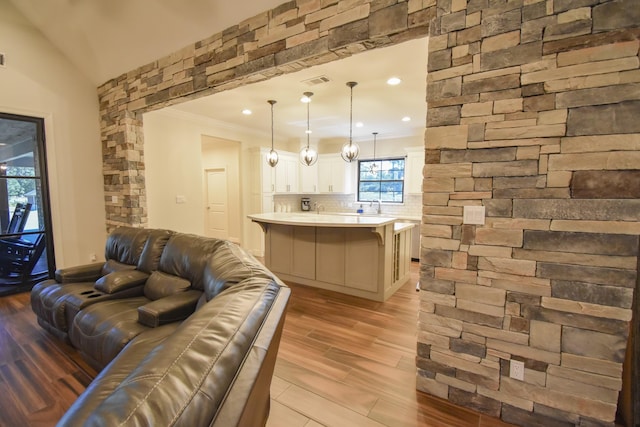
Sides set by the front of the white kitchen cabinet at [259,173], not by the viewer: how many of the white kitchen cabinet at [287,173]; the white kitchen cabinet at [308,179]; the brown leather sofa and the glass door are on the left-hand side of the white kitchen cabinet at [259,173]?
2

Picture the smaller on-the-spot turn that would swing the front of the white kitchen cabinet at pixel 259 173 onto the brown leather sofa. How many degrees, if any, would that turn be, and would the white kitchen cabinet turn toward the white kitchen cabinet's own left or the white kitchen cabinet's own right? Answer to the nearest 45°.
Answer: approximately 45° to the white kitchen cabinet's own right

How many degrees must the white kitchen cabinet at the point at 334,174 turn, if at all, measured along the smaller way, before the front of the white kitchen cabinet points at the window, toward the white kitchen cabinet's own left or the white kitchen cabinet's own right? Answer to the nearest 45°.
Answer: approximately 135° to the white kitchen cabinet's own left

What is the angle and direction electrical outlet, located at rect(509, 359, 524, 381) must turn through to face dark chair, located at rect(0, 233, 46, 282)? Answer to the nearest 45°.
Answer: approximately 45° to its right

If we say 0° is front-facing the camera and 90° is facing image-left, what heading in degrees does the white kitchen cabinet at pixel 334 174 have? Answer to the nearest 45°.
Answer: approximately 45°

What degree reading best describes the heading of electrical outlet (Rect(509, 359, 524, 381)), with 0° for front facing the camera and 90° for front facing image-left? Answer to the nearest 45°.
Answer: approximately 45°

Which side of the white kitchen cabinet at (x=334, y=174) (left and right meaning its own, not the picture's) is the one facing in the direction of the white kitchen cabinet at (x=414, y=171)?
left

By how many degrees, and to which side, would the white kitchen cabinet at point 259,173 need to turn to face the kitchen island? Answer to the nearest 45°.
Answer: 0° — it already faces it
